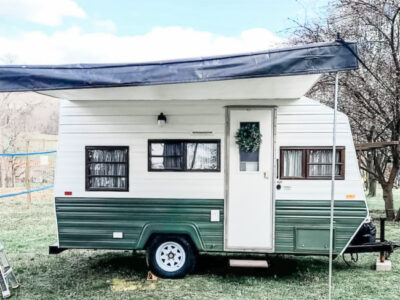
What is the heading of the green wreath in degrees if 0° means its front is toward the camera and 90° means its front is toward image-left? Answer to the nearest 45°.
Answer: approximately 0°

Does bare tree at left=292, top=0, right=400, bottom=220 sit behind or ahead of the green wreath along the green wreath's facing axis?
behind

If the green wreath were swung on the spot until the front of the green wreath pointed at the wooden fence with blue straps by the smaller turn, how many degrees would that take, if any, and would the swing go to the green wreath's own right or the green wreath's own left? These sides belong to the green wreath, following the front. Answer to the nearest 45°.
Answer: approximately 135° to the green wreath's own right

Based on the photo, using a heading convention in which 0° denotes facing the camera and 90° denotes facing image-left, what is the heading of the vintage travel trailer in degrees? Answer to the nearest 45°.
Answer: approximately 270°

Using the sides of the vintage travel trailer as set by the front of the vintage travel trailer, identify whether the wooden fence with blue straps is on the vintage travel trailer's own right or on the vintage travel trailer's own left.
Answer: on the vintage travel trailer's own left
